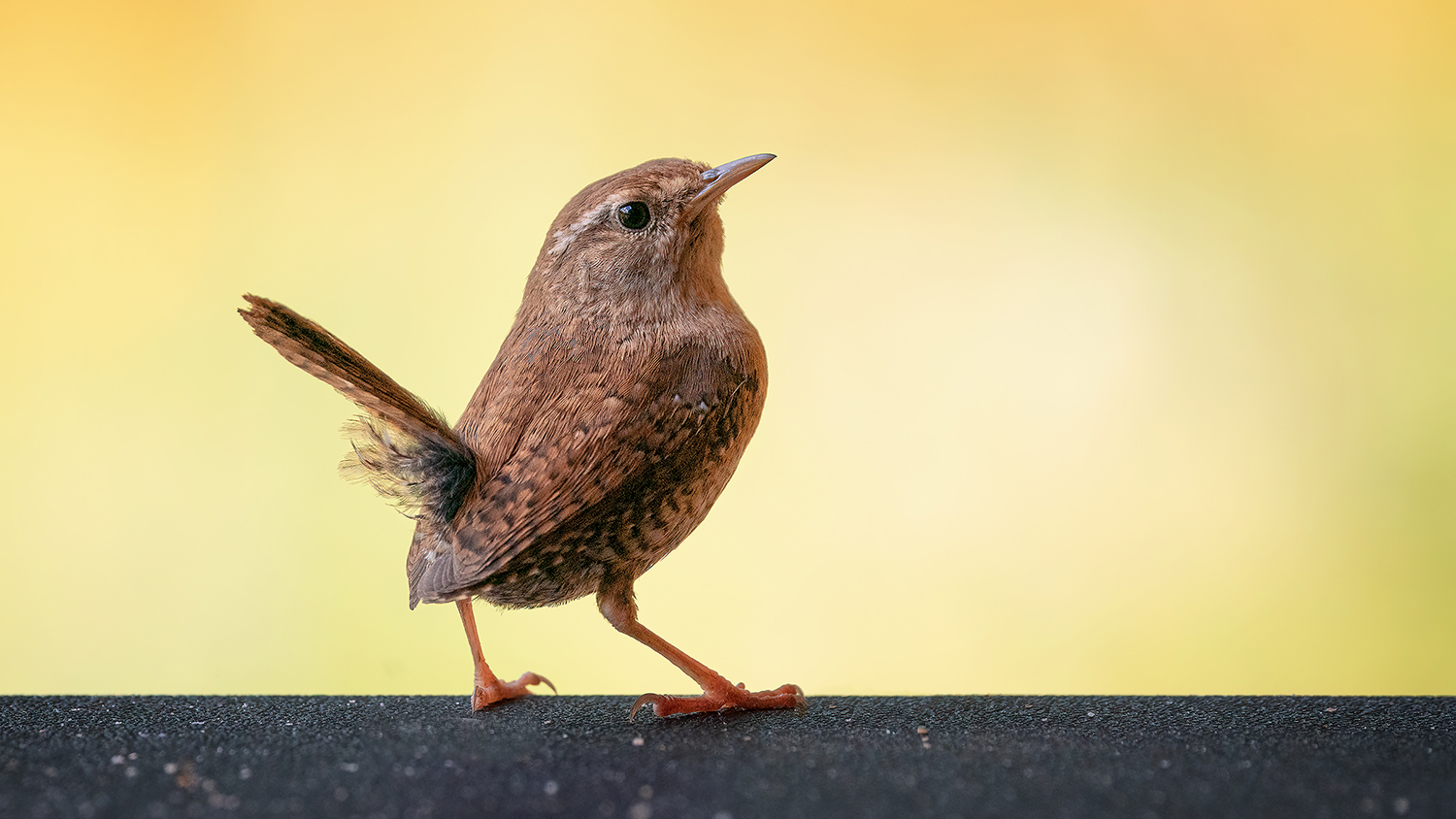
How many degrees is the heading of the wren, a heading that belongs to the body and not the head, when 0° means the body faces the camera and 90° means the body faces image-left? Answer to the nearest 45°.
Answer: approximately 270°
